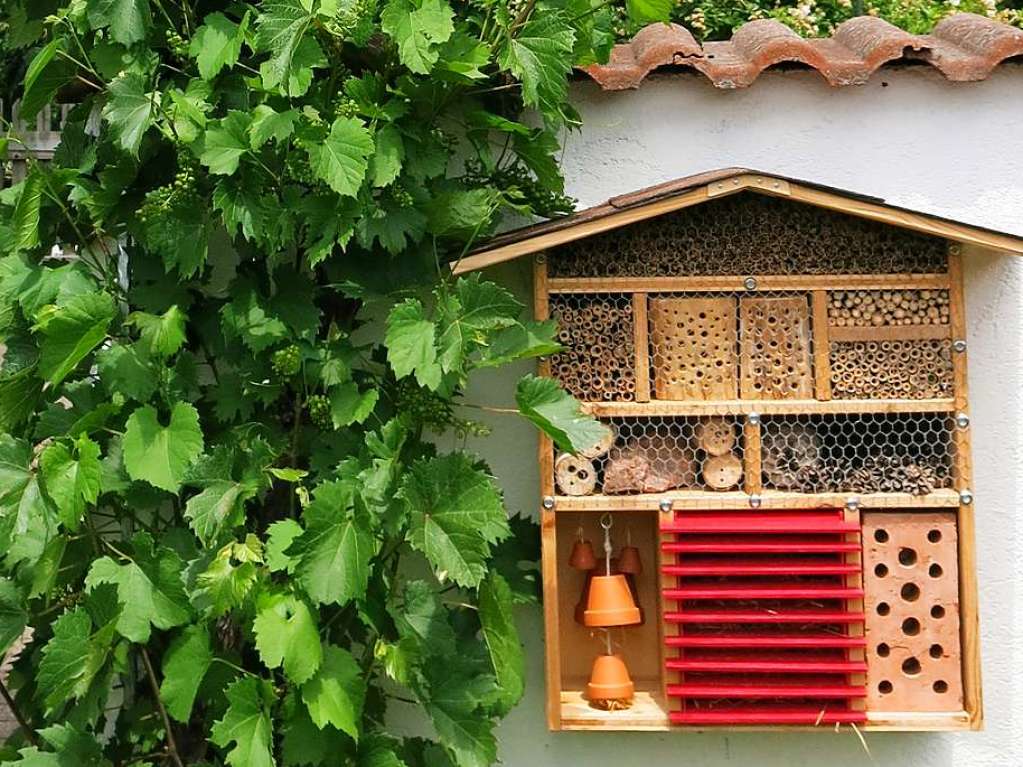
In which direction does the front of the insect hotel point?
toward the camera
